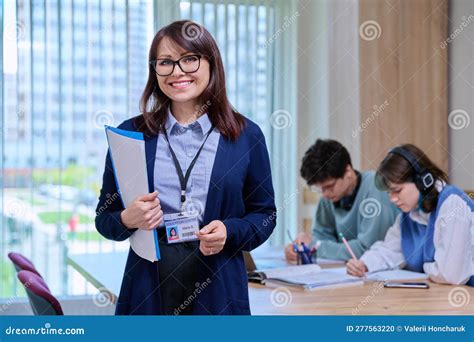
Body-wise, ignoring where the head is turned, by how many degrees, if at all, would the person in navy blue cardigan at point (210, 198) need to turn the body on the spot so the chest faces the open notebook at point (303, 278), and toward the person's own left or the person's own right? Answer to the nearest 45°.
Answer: approximately 135° to the person's own left

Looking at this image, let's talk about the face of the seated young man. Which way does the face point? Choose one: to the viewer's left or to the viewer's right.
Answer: to the viewer's left

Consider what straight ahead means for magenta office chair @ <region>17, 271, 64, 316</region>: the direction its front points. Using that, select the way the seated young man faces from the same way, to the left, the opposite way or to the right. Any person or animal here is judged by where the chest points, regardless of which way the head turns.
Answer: the opposite way

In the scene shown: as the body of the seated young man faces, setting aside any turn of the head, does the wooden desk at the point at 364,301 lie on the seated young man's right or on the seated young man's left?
on the seated young man's left

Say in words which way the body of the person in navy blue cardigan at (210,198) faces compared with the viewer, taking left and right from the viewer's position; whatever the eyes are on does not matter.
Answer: facing the viewer

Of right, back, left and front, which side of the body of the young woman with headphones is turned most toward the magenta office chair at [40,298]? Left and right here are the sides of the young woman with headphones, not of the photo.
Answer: front

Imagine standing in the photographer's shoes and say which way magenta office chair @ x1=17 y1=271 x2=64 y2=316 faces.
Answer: facing away from the viewer and to the right of the viewer

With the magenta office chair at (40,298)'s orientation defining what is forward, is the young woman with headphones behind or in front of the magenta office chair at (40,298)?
in front

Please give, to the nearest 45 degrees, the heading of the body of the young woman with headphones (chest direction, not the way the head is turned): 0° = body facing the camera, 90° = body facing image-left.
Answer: approximately 45°

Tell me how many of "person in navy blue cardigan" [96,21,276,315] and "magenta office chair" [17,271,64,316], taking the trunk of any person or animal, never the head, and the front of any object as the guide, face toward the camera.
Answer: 1

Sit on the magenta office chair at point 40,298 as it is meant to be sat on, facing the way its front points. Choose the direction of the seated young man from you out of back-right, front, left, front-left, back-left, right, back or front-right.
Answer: front

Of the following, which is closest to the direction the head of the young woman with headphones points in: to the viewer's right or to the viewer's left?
to the viewer's left
